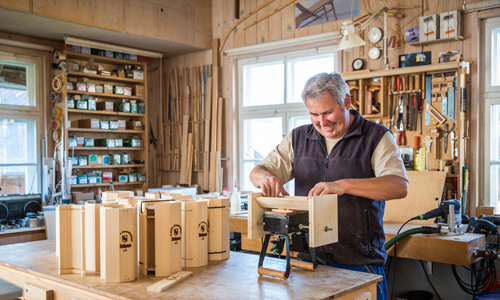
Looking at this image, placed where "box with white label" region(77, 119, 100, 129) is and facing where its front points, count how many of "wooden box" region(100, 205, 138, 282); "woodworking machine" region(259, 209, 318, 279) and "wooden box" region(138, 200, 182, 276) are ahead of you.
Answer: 3

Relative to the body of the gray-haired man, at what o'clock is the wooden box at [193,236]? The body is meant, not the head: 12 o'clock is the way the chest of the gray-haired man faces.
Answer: The wooden box is roughly at 1 o'clock from the gray-haired man.

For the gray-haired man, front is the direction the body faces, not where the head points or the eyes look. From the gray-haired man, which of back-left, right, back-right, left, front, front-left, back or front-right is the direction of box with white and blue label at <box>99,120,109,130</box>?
right

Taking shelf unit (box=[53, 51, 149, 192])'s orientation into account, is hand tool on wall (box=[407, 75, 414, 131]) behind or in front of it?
in front

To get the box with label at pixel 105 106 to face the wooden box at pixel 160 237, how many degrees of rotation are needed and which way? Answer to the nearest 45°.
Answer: approximately 45° to its right

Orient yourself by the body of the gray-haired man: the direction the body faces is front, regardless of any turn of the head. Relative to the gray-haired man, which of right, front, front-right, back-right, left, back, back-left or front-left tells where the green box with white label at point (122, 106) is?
right
